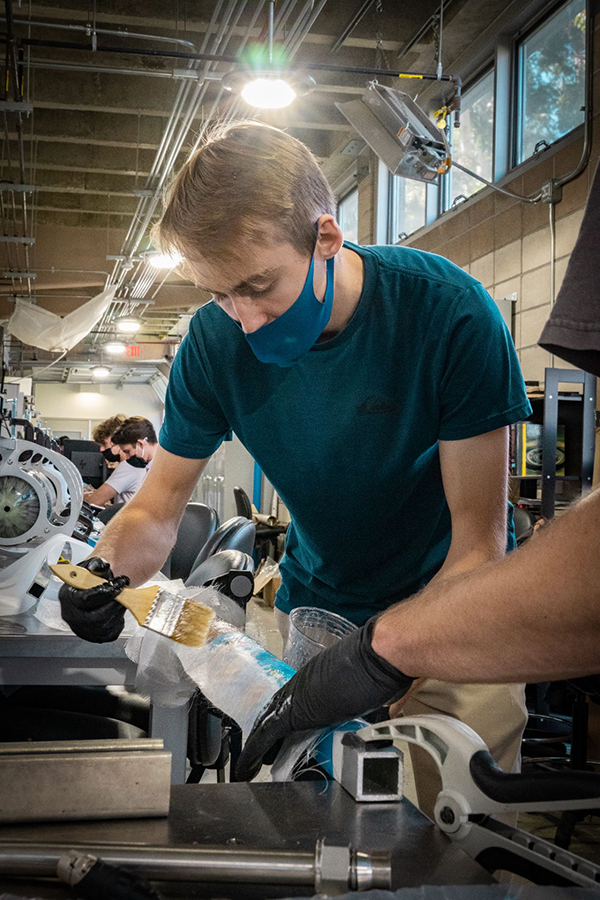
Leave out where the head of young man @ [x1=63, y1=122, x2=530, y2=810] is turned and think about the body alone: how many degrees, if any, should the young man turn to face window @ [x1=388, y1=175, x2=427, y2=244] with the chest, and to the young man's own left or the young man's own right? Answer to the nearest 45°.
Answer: approximately 135° to the young man's own right

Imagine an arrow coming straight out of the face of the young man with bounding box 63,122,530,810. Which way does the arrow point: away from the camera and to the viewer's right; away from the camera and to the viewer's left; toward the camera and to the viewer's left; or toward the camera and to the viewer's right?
toward the camera and to the viewer's left

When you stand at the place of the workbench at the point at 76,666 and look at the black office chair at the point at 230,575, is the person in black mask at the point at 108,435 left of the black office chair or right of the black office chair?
left

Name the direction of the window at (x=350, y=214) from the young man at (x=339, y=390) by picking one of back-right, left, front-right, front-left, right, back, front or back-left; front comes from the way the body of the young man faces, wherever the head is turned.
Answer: back-right

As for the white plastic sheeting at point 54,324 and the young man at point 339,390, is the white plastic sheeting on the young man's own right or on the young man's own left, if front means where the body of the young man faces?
on the young man's own right

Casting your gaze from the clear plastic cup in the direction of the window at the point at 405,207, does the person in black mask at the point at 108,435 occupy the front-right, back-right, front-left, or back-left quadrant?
front-left

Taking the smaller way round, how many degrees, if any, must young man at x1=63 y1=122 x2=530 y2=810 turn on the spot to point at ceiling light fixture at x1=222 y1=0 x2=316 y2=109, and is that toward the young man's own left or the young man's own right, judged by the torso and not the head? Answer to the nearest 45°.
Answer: approximately 135° to the young man's own right
